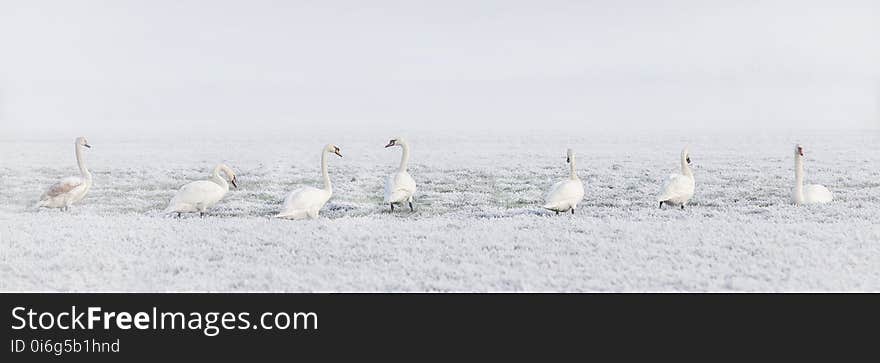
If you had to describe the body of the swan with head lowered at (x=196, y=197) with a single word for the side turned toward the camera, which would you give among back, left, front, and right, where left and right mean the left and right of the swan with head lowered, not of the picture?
right

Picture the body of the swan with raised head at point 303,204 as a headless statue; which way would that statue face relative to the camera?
to the viewer's right

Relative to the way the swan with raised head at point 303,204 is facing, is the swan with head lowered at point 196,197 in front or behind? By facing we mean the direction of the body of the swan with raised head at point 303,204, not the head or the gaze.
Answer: behind

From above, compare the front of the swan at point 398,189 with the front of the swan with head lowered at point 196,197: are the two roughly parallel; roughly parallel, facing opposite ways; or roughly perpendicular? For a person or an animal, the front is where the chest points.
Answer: roughly perpendicular

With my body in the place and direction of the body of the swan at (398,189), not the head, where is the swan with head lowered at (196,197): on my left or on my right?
on my right

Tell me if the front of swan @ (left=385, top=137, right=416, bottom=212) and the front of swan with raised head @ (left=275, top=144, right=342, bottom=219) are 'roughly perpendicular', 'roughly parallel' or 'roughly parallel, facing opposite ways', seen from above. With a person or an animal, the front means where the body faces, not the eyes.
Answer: roughly perpendicular

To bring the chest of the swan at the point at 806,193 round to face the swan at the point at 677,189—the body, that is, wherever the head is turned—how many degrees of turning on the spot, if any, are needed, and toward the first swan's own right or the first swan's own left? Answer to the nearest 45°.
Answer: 0° — it already faces it

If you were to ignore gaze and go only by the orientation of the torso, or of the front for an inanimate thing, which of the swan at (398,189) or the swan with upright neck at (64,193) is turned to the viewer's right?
the swan with upright neck

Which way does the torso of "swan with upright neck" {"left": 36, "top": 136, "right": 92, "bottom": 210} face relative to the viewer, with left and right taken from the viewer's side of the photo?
facing to the right of the viewer

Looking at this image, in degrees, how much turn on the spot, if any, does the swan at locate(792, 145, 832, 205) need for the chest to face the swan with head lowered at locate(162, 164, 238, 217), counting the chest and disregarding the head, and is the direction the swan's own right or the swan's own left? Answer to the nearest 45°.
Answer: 0° — it already faces it
